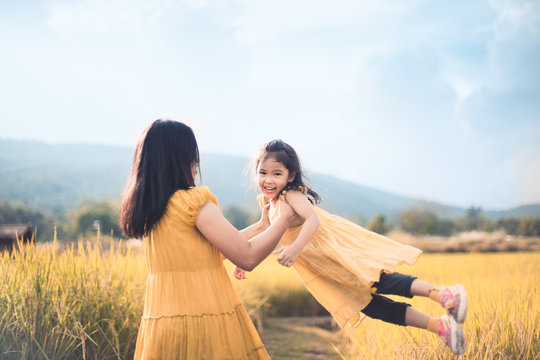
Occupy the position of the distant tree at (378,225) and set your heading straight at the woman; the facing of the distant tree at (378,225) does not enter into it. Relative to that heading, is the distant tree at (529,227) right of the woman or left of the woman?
left

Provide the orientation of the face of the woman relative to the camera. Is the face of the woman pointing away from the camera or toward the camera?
away from the camera

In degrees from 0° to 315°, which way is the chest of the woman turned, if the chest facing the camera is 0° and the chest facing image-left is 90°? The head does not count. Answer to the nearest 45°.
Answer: approximately 225°

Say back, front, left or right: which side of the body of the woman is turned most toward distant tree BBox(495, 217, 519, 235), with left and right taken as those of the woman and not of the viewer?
front

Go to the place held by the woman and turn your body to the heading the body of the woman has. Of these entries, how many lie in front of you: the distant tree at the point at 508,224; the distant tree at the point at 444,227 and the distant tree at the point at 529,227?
3

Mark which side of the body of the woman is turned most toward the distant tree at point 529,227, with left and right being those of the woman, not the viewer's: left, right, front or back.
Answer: front
